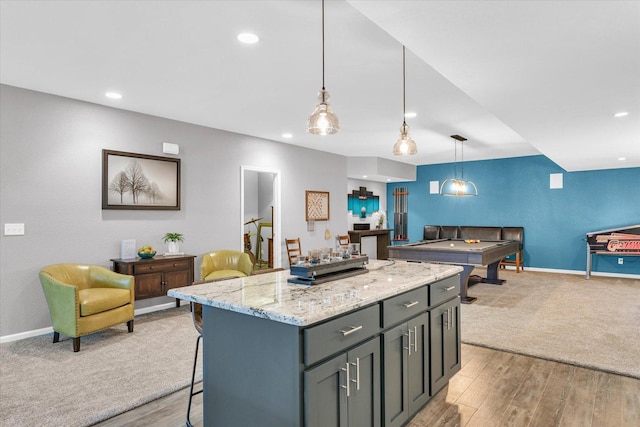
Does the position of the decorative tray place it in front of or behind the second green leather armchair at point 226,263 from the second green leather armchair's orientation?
in front

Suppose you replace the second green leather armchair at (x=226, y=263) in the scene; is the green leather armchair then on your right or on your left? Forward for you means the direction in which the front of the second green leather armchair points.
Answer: on your right

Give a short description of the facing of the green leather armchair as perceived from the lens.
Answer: facing the viewer and to the right of the viewer

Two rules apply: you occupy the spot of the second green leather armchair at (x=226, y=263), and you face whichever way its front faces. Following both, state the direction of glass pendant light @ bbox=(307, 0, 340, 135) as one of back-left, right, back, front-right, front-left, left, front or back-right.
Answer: front

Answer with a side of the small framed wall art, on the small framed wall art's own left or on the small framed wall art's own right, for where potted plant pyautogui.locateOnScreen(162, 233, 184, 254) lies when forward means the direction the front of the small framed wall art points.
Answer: on the small framed wall art's own right

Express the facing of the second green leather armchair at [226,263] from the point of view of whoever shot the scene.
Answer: facing the viewer
